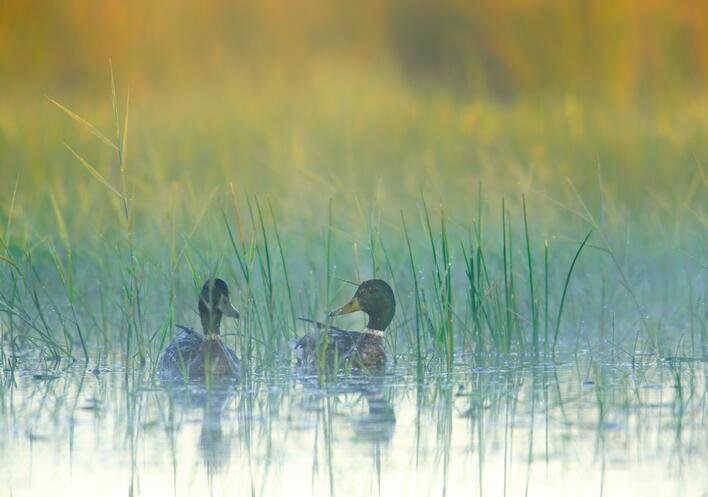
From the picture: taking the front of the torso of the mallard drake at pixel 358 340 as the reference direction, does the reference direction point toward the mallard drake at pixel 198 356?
no

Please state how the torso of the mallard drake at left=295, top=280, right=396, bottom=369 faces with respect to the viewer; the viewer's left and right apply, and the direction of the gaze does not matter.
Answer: facing to the right of the viewer

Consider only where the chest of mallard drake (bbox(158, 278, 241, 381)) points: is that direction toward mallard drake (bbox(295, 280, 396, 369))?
no
